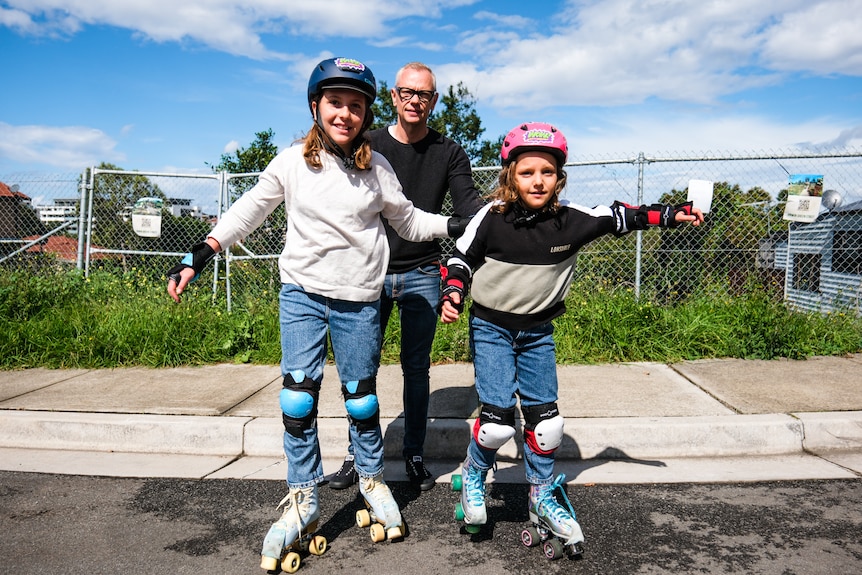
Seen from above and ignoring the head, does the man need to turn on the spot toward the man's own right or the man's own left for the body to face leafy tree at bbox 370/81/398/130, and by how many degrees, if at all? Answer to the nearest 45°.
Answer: approximately 180°

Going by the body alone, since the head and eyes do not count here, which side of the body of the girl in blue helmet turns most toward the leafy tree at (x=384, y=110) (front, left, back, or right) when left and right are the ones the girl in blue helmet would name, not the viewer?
back

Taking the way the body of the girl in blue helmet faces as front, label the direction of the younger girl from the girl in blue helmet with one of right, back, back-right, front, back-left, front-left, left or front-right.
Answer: left

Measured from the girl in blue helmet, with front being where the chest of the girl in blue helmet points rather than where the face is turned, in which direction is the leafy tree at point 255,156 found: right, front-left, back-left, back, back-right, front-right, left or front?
back

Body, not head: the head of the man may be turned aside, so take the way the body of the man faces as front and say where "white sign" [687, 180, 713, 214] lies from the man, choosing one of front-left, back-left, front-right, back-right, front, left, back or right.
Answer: back-left

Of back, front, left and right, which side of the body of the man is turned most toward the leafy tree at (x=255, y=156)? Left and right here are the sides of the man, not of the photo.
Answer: back

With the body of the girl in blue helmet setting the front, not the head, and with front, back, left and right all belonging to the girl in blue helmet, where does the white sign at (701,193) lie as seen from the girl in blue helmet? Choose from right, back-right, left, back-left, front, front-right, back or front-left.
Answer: back-left

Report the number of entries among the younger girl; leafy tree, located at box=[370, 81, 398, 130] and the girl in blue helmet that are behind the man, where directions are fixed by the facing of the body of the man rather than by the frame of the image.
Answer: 1

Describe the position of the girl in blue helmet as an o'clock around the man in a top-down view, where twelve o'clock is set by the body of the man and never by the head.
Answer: The girl in blue helmet is roughly at 1 o'clock from the man.
